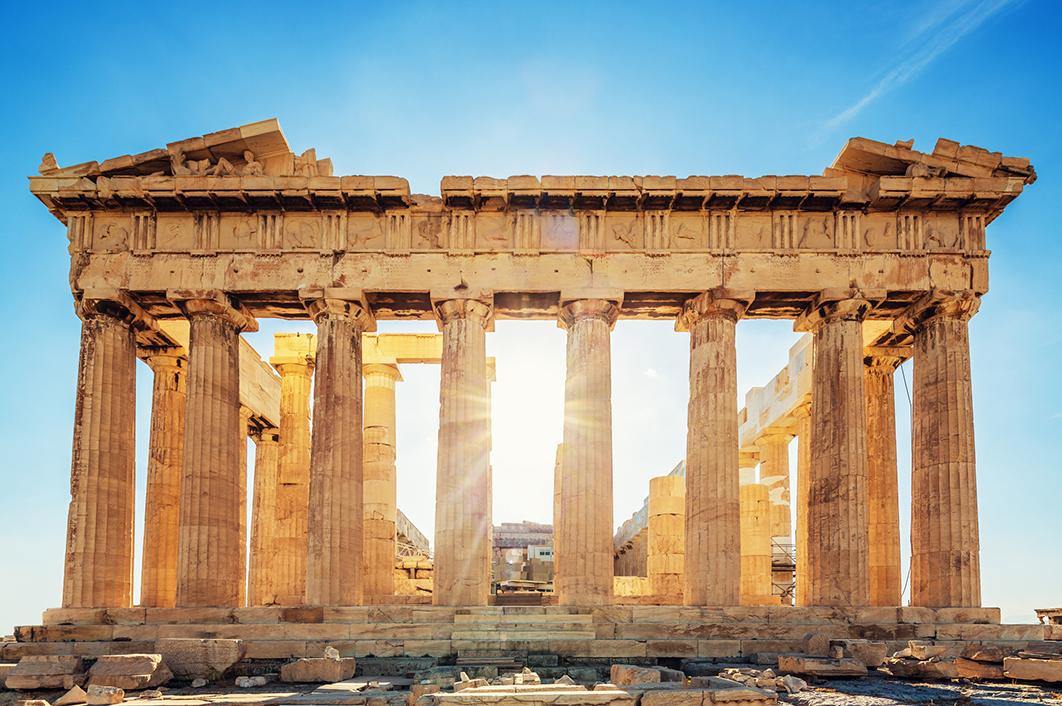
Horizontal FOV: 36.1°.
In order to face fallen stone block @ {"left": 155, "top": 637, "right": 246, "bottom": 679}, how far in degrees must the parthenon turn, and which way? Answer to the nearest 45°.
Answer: approximately 45° to its right

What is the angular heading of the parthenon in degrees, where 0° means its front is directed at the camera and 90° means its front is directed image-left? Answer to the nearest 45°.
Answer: approximately 0°

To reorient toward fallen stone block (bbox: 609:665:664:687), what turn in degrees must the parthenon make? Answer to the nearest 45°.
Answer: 0° — it already faces it

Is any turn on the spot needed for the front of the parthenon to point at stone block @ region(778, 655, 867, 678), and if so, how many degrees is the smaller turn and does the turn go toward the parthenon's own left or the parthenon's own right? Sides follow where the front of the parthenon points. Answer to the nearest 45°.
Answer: approximately 45° to the parthenon's own left

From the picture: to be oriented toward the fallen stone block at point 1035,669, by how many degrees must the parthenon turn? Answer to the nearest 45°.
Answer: approximately 45° to its left

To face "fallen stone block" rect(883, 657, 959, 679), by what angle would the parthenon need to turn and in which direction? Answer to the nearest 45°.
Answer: approximately 45° to its left

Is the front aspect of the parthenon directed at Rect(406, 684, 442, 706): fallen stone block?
yes
